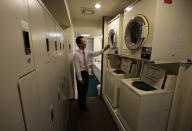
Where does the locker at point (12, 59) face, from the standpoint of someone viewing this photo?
facing the viewer and to the right of the viewer

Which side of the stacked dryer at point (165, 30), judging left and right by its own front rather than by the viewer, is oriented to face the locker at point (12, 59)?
front

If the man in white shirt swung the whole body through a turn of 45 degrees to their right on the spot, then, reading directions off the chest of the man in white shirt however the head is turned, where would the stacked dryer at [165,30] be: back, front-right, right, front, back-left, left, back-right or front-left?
front-left

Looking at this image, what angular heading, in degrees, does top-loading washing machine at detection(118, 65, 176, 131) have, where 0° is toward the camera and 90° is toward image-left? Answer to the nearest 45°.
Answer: approximately 45°

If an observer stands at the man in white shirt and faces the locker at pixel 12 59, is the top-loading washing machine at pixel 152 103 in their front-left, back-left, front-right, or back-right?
front-left

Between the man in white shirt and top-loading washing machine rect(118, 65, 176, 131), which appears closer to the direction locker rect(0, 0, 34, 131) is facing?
the top-loading washing machine

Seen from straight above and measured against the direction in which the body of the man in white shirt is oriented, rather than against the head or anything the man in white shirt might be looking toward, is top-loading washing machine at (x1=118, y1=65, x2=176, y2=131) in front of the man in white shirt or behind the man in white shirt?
in front

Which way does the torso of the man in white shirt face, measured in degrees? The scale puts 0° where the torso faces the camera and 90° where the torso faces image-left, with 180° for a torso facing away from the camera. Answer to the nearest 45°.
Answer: approximately 315°

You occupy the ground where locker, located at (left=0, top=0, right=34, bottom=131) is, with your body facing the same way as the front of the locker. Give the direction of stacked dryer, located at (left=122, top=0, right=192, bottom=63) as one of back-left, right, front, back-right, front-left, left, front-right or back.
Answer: front-left

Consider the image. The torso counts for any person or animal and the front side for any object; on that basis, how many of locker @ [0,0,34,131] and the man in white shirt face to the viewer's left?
0

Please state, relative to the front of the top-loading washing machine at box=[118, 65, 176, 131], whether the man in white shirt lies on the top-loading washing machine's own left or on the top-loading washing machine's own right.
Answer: on the top-loading washing machine's own right

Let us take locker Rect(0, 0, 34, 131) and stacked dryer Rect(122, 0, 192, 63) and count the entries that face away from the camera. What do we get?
0

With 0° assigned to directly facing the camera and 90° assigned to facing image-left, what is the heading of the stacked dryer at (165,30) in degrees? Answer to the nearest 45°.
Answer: approximately 45°

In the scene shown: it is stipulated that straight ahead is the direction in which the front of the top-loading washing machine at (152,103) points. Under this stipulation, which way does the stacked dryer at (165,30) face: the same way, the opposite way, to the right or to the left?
the same way
